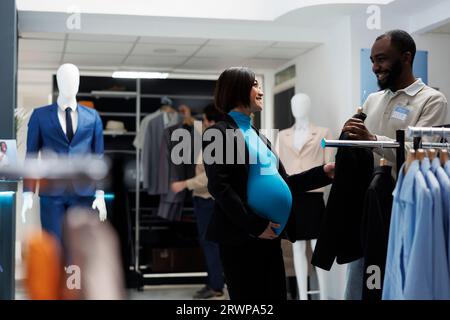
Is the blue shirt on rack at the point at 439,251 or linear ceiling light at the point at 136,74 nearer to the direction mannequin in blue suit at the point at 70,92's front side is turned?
the blue shirt on rack

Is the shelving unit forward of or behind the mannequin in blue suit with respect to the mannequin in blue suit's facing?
behind

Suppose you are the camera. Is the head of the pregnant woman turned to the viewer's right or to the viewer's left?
to the viewer's right

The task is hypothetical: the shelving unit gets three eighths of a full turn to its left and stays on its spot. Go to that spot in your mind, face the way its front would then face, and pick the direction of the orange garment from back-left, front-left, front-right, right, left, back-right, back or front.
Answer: back-right

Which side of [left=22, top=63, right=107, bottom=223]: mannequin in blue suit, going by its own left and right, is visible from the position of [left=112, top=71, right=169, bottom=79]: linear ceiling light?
back

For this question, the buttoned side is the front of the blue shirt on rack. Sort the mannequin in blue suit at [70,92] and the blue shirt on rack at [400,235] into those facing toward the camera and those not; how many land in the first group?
1

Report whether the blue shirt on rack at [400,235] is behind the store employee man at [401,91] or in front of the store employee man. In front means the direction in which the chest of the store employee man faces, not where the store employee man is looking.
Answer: in front

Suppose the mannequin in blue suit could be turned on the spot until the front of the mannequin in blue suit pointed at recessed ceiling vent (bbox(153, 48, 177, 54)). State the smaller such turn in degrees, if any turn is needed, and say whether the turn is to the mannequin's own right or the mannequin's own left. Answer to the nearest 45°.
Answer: approximately 135° to the mannequin's own left

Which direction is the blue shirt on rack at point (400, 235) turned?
to the viewer's left

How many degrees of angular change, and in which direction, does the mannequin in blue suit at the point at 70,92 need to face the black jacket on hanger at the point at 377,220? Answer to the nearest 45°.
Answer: approximately 45° to its left

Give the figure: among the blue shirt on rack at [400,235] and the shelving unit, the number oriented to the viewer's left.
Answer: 1
